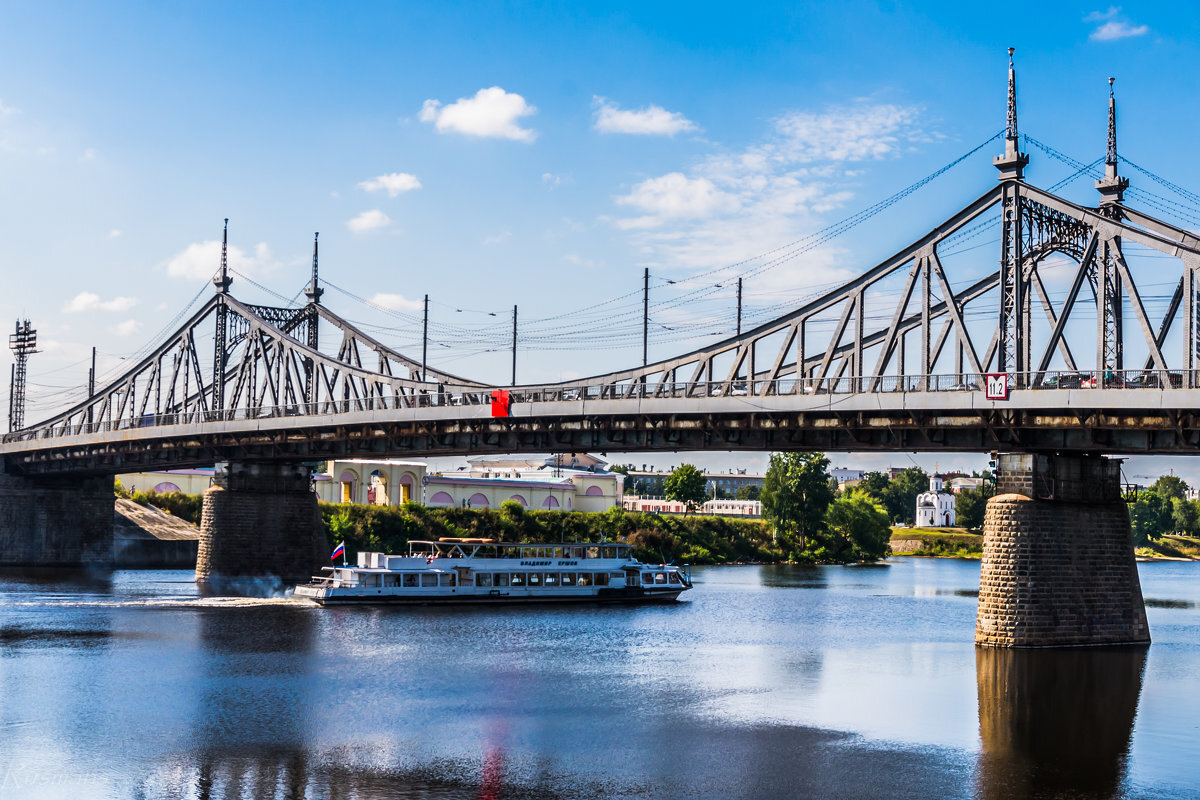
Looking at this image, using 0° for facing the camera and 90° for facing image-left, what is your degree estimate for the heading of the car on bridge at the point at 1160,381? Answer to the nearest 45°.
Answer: approximately 90°
